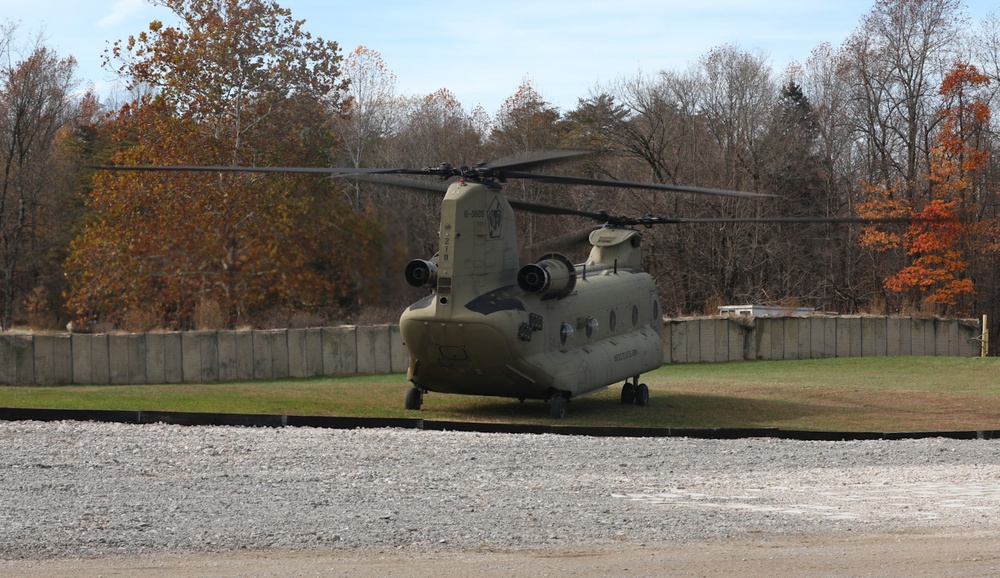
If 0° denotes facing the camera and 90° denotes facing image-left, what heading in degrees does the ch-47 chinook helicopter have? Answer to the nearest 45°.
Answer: approximately 225°

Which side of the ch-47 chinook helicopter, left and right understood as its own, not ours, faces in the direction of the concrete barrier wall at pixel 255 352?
left

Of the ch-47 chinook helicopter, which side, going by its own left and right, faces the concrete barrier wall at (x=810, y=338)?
front
